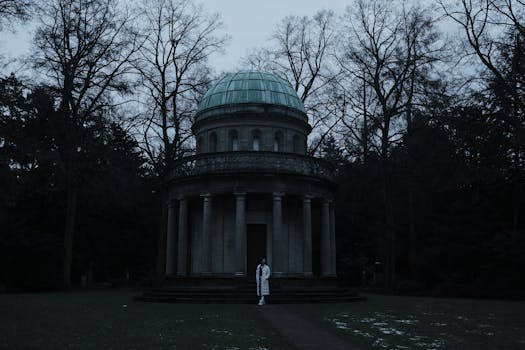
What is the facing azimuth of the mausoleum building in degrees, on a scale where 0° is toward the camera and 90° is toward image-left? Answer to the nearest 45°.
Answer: approximately 0°
